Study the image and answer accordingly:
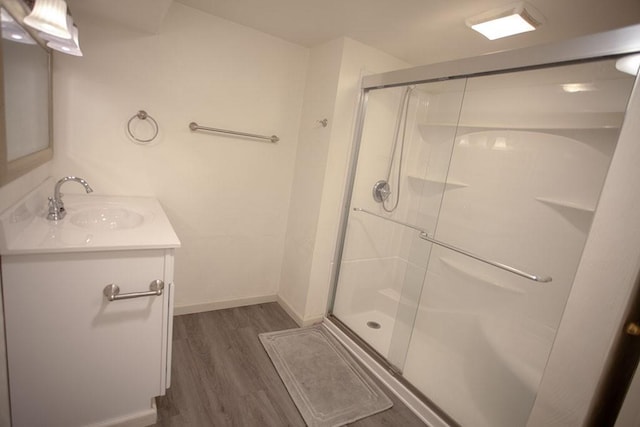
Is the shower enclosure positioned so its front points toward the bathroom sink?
yes

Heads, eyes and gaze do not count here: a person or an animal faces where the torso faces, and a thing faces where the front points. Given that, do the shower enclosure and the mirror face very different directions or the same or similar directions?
very different directions

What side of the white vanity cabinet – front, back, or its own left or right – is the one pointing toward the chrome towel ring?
left

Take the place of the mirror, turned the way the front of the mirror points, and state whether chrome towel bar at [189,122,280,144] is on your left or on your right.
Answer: on your left

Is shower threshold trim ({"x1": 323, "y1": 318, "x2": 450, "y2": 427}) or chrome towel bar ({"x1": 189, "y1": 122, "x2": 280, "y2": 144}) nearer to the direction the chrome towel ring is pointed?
the shower threshold trim

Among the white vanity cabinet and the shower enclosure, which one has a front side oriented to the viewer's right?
the white vanity cabinet

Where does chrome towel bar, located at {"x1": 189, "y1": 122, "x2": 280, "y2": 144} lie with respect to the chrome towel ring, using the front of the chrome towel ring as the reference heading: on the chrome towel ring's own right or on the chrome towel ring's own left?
on the chrome towel ring's own left

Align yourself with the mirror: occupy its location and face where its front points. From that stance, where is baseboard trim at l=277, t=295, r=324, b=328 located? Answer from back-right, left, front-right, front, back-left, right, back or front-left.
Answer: front-left

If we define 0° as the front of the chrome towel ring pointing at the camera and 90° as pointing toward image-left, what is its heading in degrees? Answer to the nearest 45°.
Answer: approximately 0°

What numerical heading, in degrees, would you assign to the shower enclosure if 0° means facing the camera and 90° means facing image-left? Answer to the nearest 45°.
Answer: approximately 45°

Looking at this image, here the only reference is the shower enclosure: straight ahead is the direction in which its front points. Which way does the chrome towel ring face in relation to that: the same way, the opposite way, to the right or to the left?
to the left
